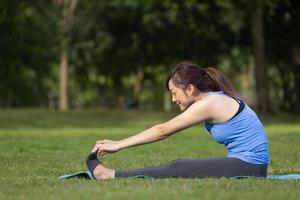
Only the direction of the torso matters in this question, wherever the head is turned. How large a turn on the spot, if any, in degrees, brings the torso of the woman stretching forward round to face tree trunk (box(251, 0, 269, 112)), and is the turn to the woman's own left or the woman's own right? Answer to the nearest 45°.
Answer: approximately 90° to the woman's own right

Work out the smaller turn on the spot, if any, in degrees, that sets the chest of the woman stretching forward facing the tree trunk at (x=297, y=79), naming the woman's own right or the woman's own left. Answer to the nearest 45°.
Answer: approximately 90° to the woman's own right

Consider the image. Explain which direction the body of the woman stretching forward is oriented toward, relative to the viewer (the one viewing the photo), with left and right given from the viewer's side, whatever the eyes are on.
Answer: facing to the left of the viewer

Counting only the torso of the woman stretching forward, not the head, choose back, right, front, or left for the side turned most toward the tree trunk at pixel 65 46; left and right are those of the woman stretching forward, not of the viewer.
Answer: right
